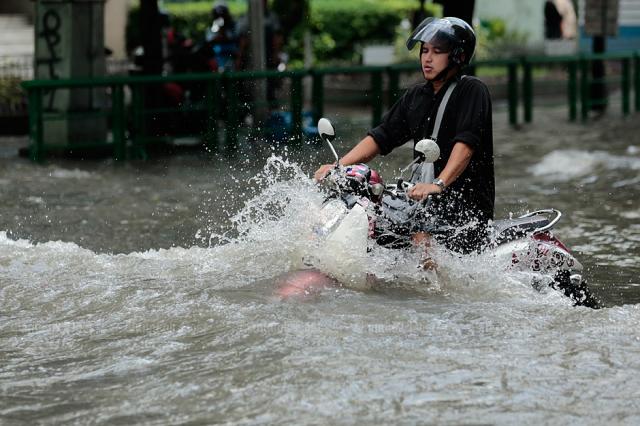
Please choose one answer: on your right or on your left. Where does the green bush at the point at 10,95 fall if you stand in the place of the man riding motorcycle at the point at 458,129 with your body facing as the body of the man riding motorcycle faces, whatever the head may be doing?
on your right

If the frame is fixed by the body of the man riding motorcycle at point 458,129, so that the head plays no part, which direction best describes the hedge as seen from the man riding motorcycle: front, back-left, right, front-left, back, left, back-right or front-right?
back-right

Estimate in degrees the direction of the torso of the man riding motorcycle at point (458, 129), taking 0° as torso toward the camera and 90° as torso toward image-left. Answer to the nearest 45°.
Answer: approximately 45°

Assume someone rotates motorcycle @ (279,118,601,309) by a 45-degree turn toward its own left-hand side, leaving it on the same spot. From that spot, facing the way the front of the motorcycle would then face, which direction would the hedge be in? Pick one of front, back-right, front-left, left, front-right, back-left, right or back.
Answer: back

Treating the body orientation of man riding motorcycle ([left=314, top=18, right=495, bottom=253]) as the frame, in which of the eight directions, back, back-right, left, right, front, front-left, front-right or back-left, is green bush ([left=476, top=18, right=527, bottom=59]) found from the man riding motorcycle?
back-right

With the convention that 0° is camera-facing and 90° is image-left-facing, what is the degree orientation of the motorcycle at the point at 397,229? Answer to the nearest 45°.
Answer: approximately 45°
